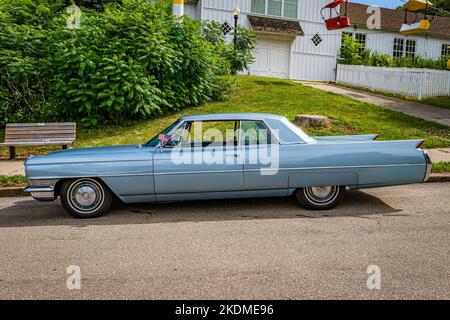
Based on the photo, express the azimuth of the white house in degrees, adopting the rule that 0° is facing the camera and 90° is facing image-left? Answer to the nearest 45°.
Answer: approximately 0°

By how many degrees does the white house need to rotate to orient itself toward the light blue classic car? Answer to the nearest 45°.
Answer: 0° — it already faces it

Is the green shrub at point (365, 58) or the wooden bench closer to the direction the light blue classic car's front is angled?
the wooden bench

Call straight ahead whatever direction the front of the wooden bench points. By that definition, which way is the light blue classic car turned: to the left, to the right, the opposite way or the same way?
to the right

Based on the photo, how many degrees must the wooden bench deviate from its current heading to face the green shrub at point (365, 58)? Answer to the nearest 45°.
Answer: approximately 135° to its left

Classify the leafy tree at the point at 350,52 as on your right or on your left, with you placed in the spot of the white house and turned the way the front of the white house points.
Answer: on your left

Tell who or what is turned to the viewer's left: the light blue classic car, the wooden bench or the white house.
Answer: the light blue classic car

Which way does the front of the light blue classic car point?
to the viewer's left
